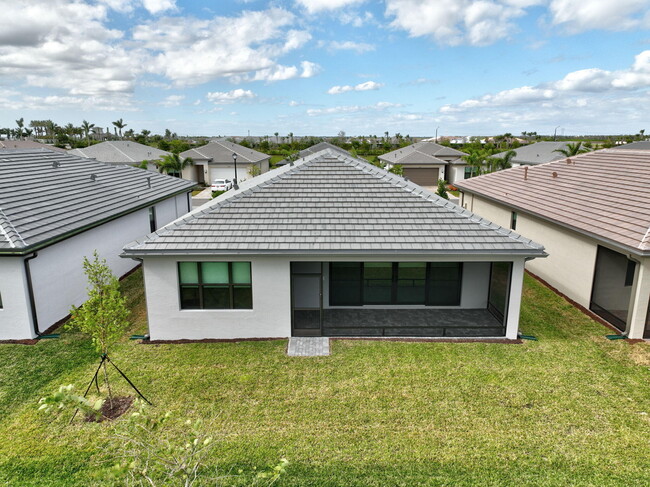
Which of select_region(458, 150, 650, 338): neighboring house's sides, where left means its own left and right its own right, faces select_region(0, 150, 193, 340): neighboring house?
left

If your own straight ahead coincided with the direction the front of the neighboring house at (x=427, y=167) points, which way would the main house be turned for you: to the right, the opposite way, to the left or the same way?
the opposite way

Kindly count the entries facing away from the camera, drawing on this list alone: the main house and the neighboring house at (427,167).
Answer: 1

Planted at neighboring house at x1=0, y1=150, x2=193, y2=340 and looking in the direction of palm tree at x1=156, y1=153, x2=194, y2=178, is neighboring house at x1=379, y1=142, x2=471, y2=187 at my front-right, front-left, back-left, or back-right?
front-right

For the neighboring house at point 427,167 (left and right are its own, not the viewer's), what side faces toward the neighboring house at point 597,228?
front

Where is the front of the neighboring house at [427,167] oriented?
toward the camera

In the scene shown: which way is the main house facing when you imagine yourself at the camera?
facing away from the viewer

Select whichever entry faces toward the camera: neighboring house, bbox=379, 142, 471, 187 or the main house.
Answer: the neighboring house

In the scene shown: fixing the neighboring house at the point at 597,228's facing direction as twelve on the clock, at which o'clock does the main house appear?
The main house is roughly at 9 o'clock from the neighboring house.

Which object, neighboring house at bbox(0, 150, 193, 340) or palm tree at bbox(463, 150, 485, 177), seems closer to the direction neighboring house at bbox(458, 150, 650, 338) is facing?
the palm tree

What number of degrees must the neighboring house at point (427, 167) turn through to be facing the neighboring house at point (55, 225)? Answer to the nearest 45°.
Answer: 0° — it already faces it

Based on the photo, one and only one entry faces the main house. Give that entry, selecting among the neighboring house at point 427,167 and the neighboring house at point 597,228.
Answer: the neighboring house at point 427,167

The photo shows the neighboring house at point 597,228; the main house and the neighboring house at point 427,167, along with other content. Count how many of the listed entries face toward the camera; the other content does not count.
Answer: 1

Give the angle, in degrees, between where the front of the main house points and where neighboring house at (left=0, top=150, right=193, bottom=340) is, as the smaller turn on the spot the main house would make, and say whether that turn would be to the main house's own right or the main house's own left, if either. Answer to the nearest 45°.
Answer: approximately 90° to the main house's own left

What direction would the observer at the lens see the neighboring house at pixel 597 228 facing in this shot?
facing away from the viewer and to the left of the viewer

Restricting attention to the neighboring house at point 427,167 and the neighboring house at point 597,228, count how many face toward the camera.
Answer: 1
